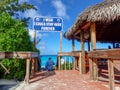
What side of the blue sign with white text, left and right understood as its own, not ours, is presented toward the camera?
front
